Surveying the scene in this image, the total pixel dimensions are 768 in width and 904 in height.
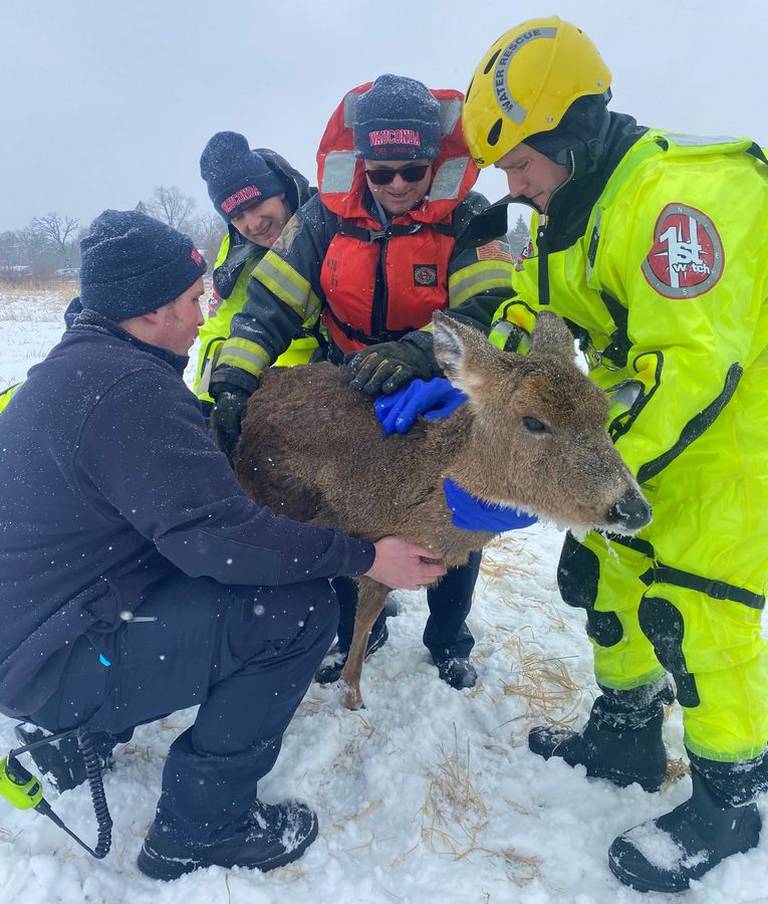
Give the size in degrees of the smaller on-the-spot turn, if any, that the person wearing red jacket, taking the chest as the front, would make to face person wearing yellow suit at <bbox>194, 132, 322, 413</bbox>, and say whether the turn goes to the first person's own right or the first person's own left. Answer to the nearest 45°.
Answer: approximately 135° to the first person's own right

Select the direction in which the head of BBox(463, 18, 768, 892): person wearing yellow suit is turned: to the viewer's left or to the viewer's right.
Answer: to the viewer's left

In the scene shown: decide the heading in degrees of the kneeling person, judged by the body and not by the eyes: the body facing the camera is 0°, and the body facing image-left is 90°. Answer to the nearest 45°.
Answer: approximately 270°

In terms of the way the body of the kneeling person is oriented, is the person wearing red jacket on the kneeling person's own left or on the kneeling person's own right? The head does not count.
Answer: on the kneeling person's own left

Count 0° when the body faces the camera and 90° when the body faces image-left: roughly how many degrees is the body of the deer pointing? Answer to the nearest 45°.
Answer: approximately 315°

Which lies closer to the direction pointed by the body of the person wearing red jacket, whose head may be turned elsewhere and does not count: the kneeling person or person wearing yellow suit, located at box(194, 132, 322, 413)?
the kneeling person

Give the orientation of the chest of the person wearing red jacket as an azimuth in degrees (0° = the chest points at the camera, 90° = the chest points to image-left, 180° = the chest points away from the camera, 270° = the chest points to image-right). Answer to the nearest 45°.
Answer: approximately 0°

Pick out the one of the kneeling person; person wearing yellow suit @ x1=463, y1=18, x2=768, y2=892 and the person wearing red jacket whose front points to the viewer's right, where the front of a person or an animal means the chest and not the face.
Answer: the kneeling person

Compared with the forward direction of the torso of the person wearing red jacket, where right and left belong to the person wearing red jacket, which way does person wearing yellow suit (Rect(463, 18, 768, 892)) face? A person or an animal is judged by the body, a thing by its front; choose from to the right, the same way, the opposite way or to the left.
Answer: to the right

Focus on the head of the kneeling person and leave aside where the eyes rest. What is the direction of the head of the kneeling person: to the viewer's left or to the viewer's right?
to the viewer's right

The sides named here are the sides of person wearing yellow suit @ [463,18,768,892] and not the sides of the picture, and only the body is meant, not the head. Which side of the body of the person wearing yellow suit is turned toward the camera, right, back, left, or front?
left

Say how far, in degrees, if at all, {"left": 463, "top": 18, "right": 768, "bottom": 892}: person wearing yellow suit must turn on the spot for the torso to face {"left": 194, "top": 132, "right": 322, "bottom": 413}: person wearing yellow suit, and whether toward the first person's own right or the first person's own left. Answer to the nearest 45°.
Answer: approximately 45° to the first person's own right
